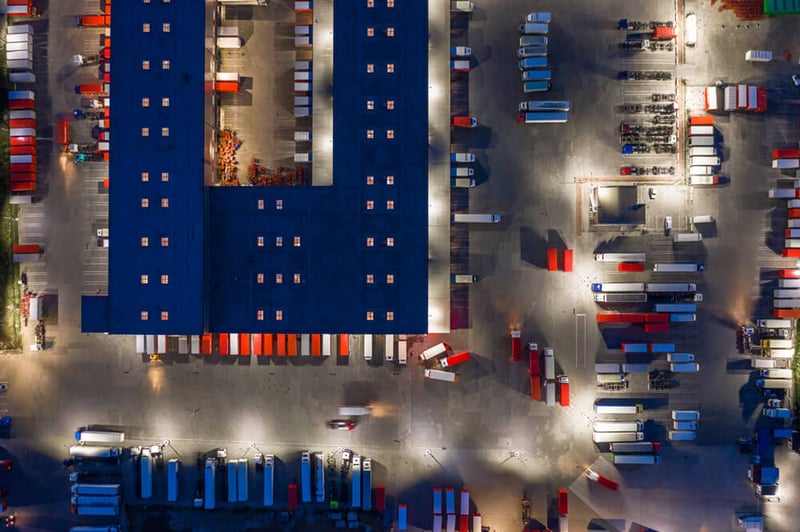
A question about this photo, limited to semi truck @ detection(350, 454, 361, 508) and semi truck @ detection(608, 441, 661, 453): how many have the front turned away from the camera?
1

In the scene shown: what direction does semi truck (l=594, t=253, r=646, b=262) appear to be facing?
to the viewer's left

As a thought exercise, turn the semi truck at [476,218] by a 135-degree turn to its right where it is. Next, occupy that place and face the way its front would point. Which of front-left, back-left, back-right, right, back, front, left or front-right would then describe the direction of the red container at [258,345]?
front-right

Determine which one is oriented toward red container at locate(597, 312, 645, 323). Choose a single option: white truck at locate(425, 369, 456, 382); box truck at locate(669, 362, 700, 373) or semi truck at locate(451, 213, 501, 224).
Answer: semi truck at locate(451, 213, 501, 224)

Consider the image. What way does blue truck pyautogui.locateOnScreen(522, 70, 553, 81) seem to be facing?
to the viewer's left

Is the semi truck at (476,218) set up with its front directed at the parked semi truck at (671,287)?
yes

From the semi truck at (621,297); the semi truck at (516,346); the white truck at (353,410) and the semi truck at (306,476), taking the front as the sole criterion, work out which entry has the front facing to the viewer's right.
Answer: the white truck

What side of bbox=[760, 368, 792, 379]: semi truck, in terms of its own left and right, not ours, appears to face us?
left

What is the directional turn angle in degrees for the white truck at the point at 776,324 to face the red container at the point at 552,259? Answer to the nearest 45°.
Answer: approximately 45° to its left

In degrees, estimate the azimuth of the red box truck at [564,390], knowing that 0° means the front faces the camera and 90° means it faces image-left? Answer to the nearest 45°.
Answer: approximately 180°

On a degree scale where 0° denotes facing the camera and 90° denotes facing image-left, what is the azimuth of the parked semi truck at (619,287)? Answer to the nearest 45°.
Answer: approximately 90°
